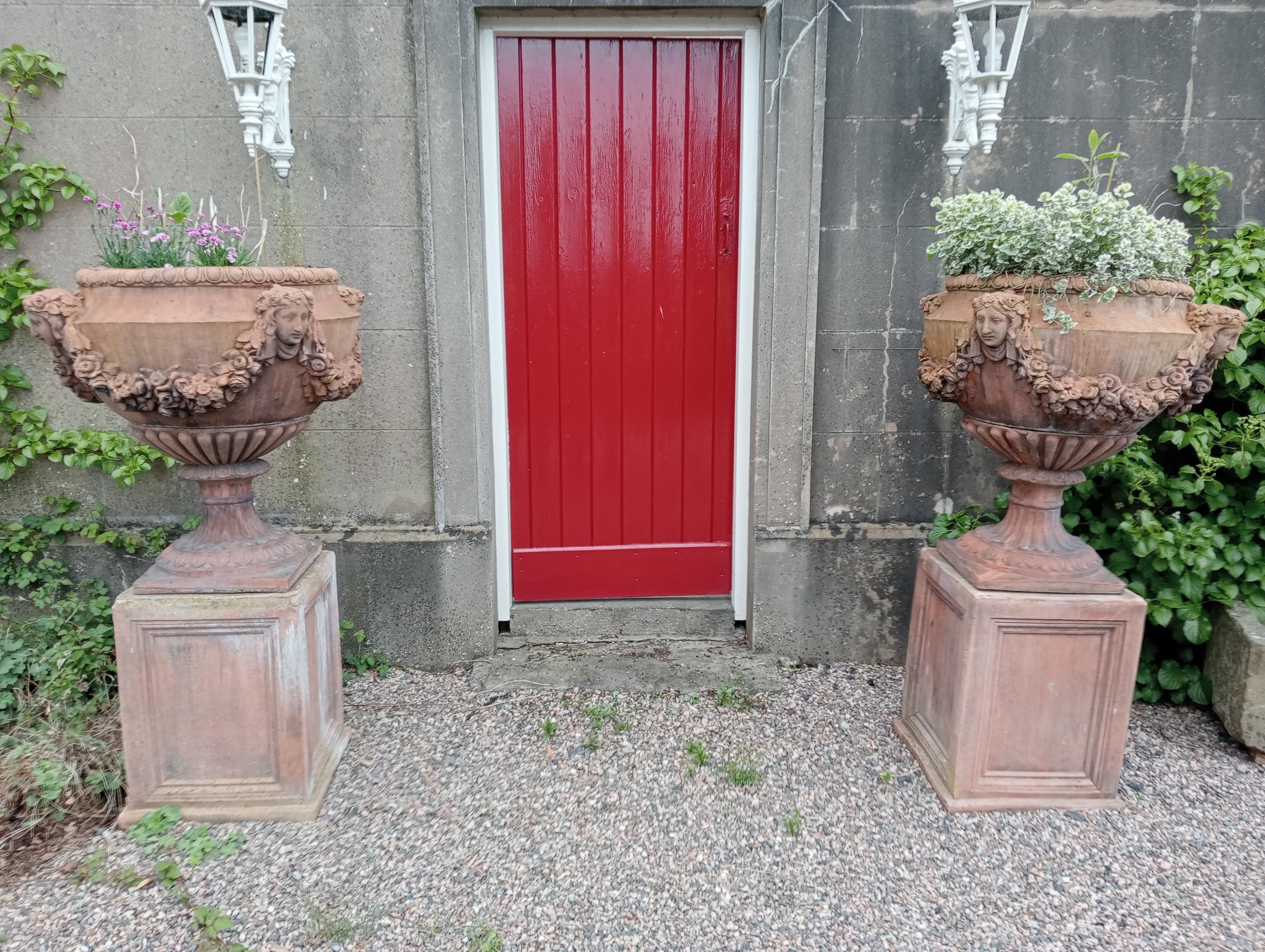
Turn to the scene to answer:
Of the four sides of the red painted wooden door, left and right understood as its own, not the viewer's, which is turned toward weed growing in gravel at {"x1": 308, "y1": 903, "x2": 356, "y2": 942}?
front

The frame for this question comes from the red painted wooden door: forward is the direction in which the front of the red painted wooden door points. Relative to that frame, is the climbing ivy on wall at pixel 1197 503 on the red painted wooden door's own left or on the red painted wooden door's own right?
on the red painted wooden door's own left

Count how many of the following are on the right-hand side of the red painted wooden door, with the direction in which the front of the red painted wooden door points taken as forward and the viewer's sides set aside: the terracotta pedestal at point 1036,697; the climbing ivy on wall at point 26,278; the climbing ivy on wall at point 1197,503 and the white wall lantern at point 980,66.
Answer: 1

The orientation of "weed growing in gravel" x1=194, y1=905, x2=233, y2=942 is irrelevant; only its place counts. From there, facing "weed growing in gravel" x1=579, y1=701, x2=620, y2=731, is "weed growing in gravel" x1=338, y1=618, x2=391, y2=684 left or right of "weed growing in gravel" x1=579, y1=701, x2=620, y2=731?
left

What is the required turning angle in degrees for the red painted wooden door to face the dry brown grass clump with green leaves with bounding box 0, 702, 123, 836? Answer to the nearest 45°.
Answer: approximately 45° to its right

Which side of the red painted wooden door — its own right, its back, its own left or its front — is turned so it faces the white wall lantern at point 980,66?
left

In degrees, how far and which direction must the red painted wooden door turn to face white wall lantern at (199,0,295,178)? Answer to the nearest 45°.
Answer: approximately 45° to its right

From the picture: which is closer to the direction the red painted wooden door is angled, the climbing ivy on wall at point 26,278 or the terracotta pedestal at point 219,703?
the terracotta pedestal

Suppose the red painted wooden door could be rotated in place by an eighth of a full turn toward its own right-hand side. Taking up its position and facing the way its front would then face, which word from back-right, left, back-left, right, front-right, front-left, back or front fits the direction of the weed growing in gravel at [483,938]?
front-left

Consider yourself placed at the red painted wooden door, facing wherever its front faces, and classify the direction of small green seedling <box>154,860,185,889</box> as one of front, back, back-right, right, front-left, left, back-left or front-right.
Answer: front-right

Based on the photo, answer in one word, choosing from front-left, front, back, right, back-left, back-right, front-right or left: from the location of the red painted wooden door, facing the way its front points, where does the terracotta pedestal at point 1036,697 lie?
front-left

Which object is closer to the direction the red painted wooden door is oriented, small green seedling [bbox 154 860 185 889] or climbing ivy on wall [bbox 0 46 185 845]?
the small green seedling

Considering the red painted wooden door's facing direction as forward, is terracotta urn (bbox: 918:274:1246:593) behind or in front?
in front

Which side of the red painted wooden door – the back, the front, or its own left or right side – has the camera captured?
front
